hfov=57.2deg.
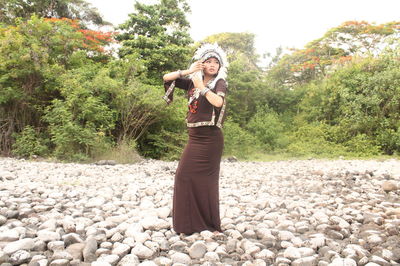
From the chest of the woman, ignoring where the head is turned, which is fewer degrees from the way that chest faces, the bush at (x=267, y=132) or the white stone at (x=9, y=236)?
the white stone

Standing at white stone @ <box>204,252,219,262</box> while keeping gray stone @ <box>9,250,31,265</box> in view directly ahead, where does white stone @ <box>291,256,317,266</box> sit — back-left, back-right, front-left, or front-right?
back-left

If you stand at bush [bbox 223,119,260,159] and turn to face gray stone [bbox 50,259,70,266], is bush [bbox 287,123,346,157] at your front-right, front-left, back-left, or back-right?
back-left

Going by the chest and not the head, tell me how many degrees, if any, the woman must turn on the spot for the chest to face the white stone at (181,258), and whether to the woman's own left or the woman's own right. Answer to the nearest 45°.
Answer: approximately 45° to the woman's own left

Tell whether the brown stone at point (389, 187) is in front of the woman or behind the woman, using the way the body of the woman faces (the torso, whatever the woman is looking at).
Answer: behind

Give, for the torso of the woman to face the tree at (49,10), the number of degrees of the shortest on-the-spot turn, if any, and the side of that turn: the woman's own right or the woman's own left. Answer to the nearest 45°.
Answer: approximately 90° to the woman's own right

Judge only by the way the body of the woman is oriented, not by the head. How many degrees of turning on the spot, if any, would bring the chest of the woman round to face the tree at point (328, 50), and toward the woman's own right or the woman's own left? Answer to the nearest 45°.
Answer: approximately 180°

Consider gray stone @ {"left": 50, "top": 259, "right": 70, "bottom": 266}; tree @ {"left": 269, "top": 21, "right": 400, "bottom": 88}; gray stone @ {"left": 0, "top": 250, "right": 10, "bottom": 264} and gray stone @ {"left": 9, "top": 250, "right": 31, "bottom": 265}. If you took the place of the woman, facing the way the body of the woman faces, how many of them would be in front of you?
3

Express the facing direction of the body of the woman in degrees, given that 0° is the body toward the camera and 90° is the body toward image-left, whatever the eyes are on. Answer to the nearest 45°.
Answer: approximately 45°

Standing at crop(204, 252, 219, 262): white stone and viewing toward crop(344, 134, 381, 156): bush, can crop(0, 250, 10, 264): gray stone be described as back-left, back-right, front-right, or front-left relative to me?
back-left

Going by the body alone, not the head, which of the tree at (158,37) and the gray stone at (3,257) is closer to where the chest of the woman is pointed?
the gray stone
